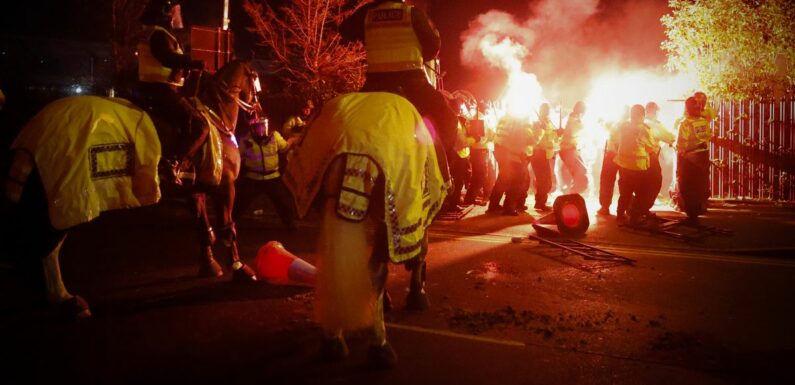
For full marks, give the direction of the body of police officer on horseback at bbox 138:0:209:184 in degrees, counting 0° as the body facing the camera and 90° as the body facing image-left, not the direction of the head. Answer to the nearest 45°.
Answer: approximately 270°

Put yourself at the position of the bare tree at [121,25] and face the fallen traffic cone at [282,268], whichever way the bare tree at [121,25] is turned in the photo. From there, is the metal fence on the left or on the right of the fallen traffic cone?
left

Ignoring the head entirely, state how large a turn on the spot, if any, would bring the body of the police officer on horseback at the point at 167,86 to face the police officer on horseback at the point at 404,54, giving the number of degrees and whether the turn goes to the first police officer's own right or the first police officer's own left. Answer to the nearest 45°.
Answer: approximately 45° to the first police officer's own right

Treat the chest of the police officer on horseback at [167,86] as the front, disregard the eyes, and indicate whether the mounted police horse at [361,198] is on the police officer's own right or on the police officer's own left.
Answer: on the police officer's own right

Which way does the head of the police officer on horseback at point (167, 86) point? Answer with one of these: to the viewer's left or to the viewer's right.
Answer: to the viewer's right

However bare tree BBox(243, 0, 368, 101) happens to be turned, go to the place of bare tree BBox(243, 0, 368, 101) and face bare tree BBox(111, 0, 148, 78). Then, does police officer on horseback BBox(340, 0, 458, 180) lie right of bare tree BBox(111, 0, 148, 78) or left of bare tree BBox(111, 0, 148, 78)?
left

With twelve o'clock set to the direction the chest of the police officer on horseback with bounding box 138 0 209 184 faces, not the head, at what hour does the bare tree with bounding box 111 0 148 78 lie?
The bare tree is roughly at 9 o'clock from the police officer on horseback.

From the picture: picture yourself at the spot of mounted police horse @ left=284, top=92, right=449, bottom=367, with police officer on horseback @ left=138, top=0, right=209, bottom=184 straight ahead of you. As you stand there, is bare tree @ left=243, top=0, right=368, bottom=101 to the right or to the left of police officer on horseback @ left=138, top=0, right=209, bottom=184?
right
